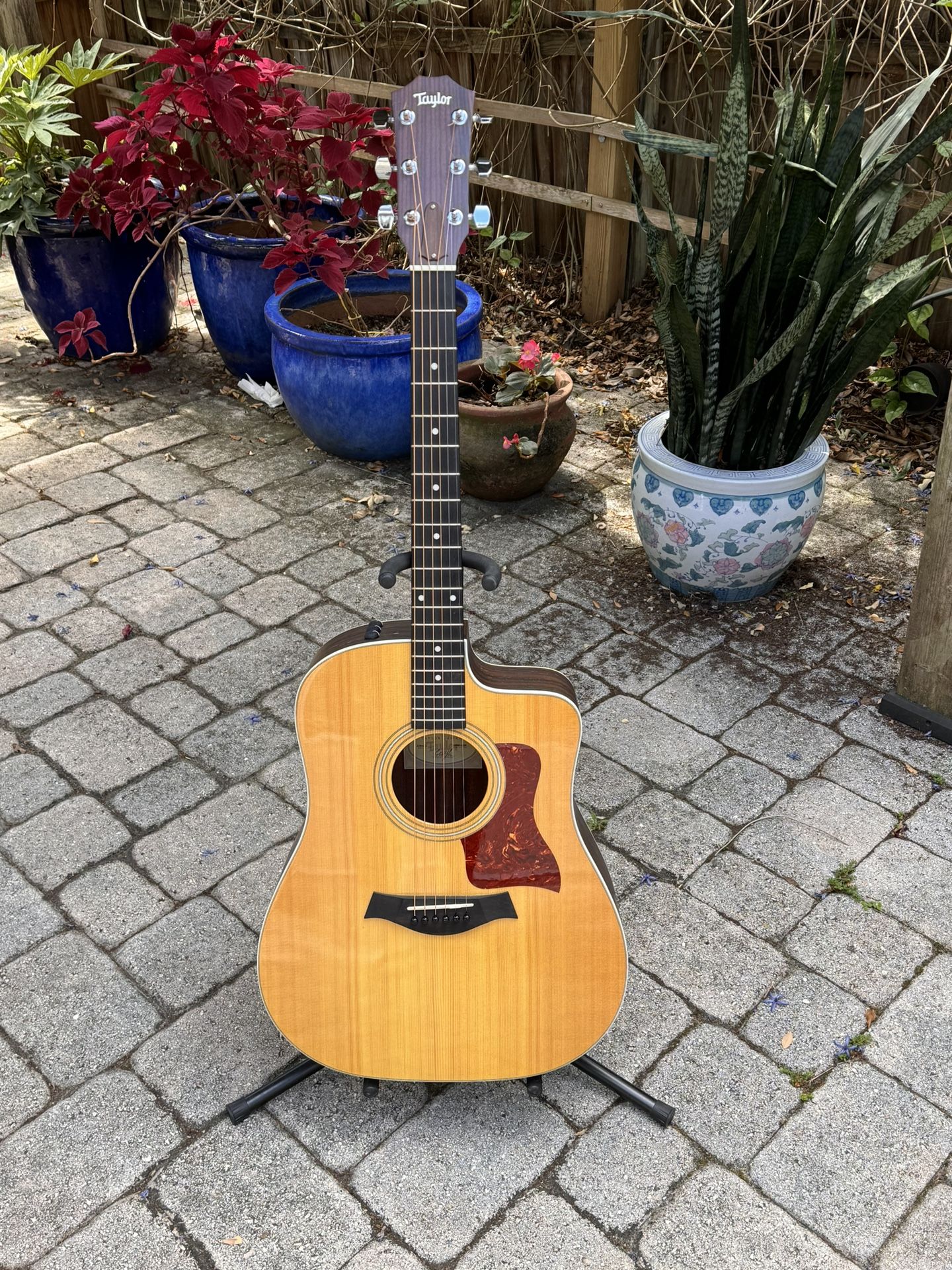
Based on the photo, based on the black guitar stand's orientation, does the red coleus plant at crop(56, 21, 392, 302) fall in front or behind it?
behind

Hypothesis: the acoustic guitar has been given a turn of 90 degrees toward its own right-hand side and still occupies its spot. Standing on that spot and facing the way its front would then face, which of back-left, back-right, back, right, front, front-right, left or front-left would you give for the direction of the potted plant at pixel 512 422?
right

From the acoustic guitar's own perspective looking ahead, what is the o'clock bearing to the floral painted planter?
The floral painted planter is roughly at 7 o'clock from the acoustic guitar.

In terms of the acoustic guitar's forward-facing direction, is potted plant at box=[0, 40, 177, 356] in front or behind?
behind

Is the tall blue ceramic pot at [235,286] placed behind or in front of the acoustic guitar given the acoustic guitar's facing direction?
behind

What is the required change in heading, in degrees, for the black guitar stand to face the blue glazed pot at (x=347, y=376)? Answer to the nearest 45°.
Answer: approximately 180°

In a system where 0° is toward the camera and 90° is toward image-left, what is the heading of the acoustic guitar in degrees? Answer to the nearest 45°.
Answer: approximately 0°

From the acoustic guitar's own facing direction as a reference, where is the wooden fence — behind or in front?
behind

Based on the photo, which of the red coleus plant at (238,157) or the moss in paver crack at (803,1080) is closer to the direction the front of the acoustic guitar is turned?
the moss in paver crack

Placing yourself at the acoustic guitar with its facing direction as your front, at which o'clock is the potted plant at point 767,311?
The potted plant is roughly at 7 o'clock from the acoustic guitar.

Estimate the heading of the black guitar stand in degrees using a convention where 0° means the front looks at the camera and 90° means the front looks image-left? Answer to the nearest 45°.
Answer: approximately 0°

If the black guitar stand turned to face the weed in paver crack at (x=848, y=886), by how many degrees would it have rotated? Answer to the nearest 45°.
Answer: approximately 135° to its left

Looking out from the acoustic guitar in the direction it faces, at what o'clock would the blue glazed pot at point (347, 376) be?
The blue glazed pot is roughly at 6 o'clock from the acoustic guitar.

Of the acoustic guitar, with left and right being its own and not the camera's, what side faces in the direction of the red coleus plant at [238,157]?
back

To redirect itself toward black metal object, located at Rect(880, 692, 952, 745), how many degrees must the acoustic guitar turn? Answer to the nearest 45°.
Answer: approximately 135° to its left

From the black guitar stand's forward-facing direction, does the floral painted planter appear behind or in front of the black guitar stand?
behind
